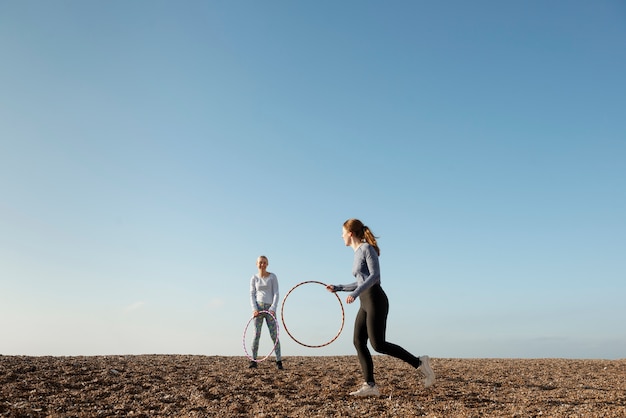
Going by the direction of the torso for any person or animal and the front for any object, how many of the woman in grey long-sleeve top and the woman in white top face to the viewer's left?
1

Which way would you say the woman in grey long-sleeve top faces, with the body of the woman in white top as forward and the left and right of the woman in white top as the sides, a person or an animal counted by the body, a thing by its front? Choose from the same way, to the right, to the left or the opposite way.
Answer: to the right

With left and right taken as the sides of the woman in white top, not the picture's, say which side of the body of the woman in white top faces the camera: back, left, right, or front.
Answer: front

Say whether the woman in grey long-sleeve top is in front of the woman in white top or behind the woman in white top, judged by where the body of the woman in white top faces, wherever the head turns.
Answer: in front

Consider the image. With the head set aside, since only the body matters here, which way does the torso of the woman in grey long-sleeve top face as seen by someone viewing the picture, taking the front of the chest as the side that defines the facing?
to the viewer's left

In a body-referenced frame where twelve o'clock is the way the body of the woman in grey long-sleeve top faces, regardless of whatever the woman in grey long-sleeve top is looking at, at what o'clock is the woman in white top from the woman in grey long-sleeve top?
The woman in white top is roughly at 2 o'clock from the woman in grey long-sleeve top.

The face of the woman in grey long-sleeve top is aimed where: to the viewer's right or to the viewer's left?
to the viewer's left
